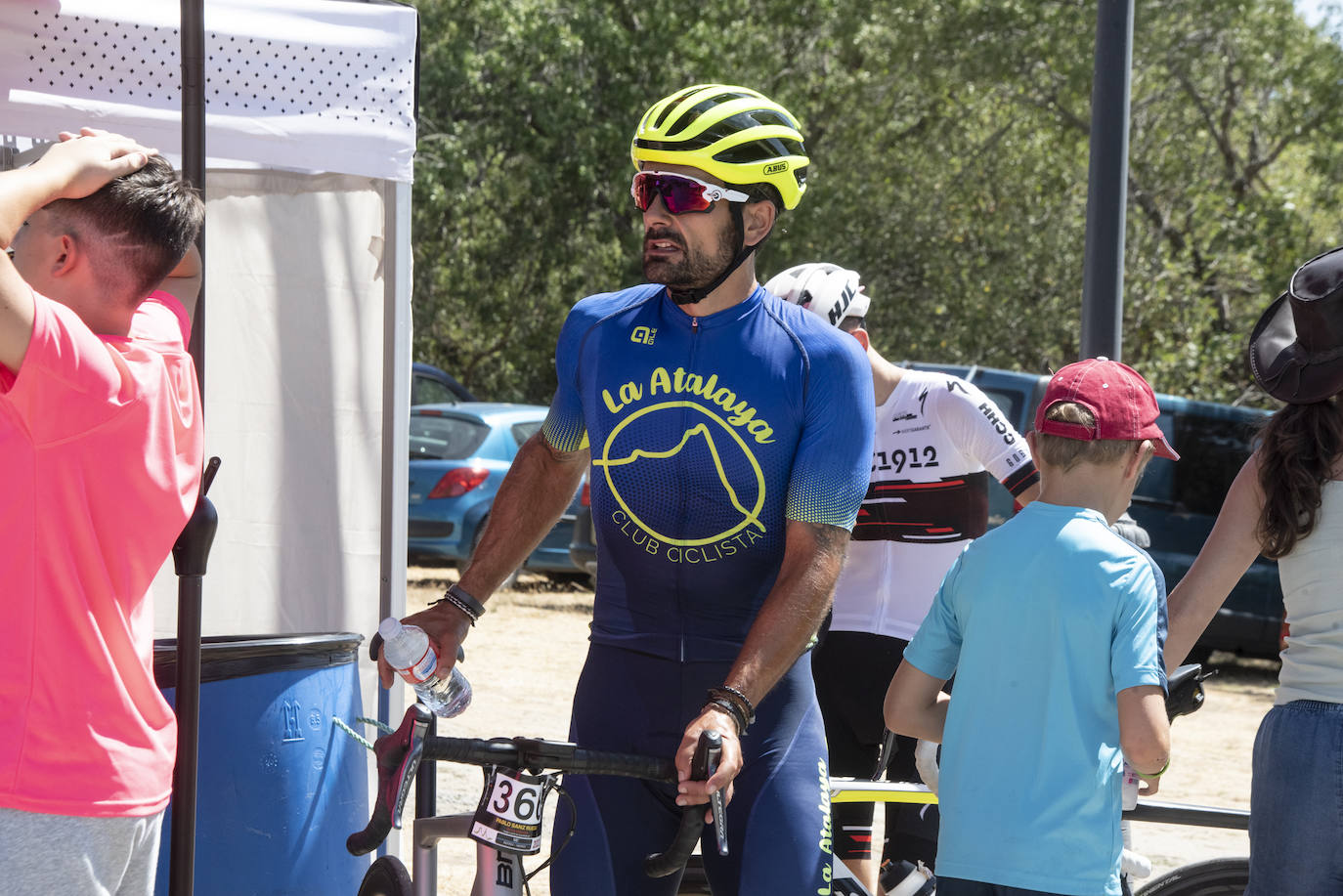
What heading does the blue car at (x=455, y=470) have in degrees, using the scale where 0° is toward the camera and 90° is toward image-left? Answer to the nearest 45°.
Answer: approximately 225°

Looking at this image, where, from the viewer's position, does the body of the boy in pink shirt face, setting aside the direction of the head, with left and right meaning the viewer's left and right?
facing away from the viewer and to the left of the viewer

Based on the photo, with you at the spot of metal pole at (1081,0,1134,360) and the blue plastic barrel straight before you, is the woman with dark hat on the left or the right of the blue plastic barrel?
left

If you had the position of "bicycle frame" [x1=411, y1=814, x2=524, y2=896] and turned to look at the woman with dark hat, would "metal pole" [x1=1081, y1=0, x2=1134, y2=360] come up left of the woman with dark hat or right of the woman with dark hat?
left

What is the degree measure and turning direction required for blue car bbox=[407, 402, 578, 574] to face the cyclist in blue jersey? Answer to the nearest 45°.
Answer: approximately 135° to its right

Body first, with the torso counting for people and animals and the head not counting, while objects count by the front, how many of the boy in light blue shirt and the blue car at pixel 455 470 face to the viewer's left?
0

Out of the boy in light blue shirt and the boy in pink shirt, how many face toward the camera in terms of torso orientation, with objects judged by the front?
0

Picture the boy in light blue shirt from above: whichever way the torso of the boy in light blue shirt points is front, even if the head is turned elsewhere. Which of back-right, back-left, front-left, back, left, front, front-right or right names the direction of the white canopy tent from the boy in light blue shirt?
left

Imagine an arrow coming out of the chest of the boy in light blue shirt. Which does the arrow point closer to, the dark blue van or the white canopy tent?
the dark blue van

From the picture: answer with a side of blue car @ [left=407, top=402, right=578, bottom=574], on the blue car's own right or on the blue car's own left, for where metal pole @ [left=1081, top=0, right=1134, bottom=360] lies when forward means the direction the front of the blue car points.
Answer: on the blue car's own right

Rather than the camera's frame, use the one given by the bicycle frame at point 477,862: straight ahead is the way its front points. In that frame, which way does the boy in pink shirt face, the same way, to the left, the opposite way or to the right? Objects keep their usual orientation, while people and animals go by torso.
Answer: the opposite way

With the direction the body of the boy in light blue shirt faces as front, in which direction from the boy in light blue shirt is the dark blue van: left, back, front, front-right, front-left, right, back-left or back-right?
front-left

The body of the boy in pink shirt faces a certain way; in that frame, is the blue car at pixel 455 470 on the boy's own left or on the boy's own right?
on the boy's own right
